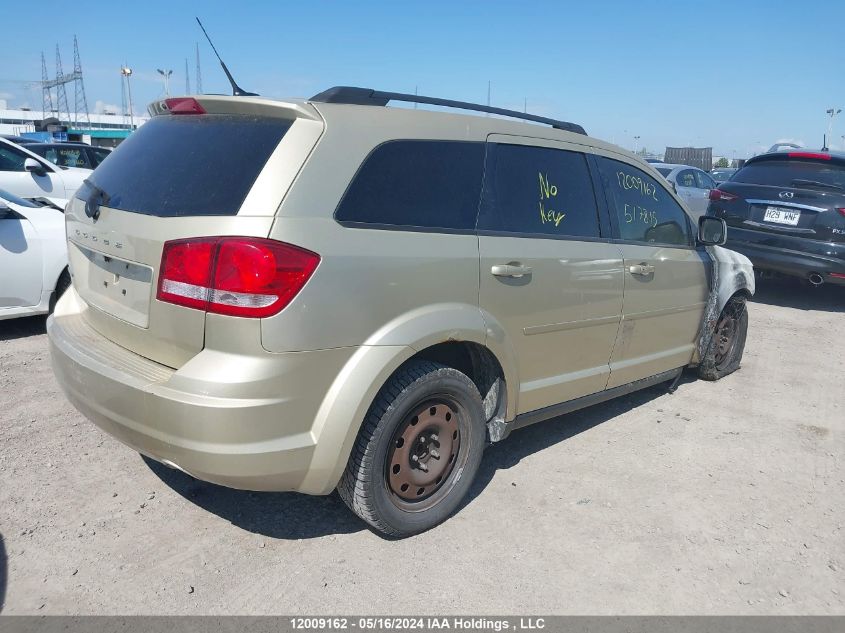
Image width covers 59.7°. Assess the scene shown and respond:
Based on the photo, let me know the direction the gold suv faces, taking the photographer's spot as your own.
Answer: facing away from the viewer and to the right of the viewer

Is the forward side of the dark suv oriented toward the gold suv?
no

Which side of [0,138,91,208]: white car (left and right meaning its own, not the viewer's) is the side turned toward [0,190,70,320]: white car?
right

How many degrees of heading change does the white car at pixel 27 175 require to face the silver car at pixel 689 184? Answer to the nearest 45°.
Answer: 0° — it already faces it

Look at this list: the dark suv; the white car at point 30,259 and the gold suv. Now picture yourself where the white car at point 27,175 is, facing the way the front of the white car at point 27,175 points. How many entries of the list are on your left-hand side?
0

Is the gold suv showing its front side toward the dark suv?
yes

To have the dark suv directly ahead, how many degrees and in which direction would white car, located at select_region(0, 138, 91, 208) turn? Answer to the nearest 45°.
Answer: approximately 45° to its right

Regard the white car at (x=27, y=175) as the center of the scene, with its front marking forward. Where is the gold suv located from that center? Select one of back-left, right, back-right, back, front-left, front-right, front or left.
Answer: right

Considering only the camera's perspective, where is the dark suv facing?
facing away from the viewer and to the right of the viewer

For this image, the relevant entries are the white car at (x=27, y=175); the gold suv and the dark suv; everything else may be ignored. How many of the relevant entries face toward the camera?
0

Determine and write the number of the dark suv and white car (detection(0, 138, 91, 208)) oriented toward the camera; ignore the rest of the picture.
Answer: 0

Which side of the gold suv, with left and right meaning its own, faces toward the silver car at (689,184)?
front

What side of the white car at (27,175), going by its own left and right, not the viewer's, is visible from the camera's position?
right

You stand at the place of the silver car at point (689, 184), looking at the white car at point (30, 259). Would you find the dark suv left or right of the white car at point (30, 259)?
left
